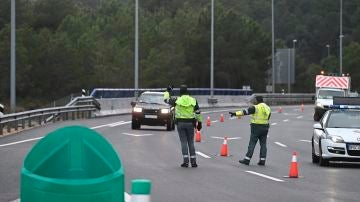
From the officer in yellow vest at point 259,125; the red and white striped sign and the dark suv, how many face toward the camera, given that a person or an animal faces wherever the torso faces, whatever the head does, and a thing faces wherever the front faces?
2

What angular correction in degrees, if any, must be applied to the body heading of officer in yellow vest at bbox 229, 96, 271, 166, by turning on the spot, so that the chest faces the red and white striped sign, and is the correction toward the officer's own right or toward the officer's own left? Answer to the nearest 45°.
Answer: approximately 45° to the officer's own right

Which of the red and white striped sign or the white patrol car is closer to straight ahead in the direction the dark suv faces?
the white patrol car

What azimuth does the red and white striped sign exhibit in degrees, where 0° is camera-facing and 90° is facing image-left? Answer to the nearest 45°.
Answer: approximately 0°

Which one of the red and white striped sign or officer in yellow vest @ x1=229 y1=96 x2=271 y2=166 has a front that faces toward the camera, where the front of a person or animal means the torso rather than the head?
the red and white striped sign

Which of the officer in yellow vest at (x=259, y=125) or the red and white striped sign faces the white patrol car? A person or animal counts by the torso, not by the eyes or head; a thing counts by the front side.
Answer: the red and white striped sign

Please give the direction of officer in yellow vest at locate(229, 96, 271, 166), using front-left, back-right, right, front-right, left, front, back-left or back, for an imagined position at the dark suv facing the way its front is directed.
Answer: front

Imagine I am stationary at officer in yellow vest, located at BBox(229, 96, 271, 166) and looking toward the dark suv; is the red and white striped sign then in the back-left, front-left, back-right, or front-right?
front-right

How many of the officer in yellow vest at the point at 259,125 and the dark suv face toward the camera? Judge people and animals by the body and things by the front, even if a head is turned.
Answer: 1

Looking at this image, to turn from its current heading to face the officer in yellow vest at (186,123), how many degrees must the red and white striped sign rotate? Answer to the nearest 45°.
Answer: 0° — it already faces them

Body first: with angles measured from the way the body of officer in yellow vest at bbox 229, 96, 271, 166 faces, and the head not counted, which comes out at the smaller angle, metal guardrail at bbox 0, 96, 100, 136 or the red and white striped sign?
the metal guardrail

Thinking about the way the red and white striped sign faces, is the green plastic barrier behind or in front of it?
in front

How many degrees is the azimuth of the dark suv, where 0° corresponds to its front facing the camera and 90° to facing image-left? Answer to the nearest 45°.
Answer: approximately 0°

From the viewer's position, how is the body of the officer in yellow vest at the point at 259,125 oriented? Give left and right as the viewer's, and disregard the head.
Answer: facing away from the viewer and to the left of the viewer

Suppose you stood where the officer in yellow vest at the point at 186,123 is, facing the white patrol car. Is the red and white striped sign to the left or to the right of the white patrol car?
left

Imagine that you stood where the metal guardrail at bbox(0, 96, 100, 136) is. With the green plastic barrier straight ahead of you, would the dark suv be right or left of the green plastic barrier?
left

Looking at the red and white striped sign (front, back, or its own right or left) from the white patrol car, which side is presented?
front

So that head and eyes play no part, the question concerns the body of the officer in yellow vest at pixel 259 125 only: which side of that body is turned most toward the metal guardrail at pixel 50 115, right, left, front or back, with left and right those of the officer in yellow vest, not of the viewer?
front

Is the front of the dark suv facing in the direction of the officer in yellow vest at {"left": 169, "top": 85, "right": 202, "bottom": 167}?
yes

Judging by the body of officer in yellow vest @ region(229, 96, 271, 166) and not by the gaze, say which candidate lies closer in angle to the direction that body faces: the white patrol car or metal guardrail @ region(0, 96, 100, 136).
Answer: the metal guardrail
